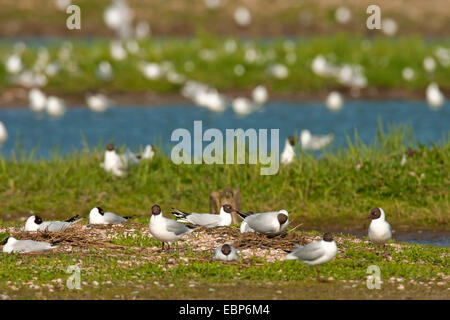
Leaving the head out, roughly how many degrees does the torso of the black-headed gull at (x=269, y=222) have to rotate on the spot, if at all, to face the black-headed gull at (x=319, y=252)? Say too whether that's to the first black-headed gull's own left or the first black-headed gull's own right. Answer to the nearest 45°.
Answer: approximately 45° to the first black-headed gull's own right

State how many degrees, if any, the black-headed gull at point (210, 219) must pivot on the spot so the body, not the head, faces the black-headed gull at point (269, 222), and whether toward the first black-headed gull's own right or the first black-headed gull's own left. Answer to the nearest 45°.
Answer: approximately 45° to the first black-headed gull's own right

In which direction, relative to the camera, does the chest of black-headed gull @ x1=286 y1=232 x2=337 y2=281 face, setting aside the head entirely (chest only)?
to the viewer's right

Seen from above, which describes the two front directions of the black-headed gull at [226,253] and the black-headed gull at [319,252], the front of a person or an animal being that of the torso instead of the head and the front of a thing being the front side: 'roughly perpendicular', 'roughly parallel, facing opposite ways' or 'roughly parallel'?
roughly perpendicular

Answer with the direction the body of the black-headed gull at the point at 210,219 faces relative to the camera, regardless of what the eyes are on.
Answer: to the viewer's right

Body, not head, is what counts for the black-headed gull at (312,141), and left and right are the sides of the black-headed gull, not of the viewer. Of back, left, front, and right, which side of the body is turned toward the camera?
left

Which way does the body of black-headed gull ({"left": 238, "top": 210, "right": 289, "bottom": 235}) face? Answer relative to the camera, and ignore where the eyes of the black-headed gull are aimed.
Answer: to the viewer's right

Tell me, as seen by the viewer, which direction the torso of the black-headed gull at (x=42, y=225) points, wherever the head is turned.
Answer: to the viewer's left

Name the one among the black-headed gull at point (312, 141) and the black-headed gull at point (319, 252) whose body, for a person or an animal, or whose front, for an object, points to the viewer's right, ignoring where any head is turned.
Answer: the black-headed gull at point (319, 252)

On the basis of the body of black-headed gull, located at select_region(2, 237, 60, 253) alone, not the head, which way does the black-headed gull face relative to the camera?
to the viewer's left
